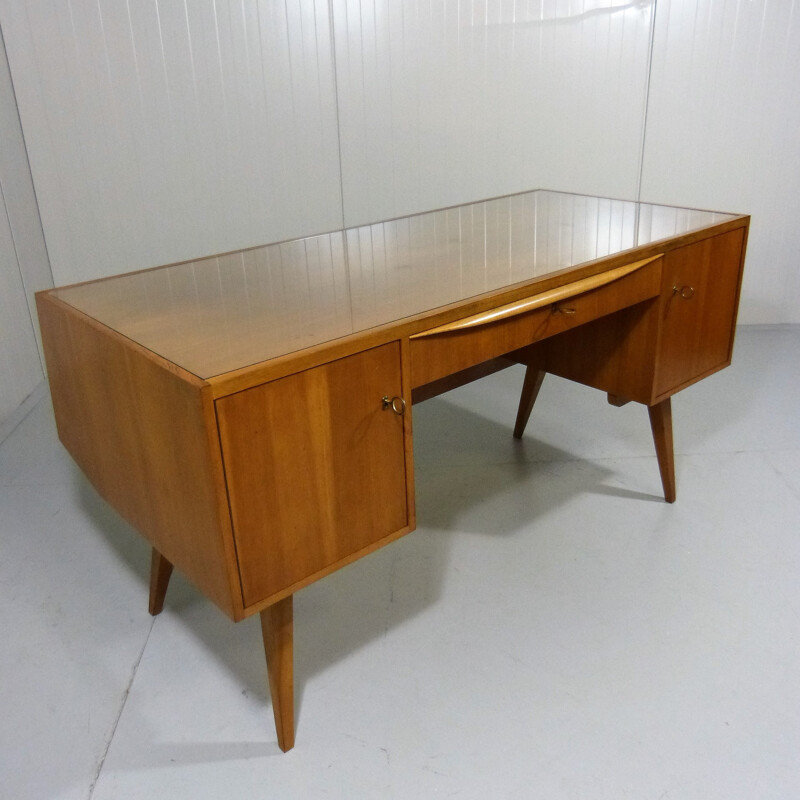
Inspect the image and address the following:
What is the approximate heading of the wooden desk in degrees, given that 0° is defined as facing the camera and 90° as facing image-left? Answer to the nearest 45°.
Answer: approximately 315°
